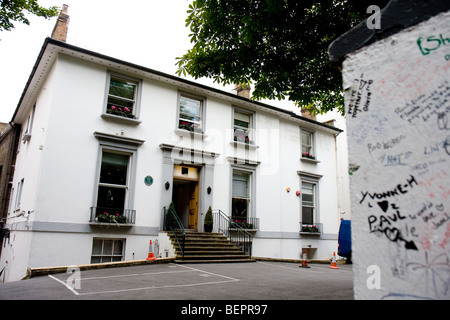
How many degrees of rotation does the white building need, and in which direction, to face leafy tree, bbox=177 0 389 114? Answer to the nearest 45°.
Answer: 0° — it already faces it

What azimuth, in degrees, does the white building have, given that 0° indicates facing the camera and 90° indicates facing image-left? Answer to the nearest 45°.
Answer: approximately 315°

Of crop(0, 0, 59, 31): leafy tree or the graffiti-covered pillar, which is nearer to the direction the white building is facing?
the graffiti-covered pillar

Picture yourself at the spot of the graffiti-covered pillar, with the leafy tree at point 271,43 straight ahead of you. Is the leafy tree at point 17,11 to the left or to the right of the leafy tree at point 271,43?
left

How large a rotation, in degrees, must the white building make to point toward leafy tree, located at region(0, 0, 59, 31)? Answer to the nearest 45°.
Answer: approximately 90° to its right
